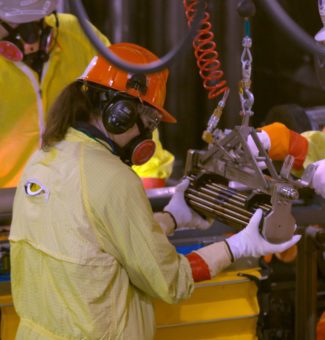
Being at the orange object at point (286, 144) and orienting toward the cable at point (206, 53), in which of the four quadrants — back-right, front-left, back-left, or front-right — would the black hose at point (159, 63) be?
front-left

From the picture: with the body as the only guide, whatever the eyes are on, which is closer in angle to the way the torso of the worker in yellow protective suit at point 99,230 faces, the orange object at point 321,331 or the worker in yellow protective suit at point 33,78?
the orange object

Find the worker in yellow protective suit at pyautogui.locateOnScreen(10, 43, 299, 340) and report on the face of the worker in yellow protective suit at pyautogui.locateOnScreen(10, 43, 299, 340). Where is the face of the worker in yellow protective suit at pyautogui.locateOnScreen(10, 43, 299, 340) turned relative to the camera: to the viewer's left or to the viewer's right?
to the viewer's right

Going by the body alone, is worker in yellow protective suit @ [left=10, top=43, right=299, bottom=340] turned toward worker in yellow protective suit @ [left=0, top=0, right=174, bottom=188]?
no

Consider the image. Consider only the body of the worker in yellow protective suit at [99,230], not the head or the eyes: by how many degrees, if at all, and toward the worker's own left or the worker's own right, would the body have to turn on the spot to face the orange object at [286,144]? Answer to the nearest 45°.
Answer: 0° — they already face it

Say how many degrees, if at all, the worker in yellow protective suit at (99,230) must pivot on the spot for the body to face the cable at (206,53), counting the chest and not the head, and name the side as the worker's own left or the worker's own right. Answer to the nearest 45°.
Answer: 0° — they already face it

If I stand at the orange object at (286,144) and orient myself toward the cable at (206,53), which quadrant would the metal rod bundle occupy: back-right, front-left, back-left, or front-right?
front-left

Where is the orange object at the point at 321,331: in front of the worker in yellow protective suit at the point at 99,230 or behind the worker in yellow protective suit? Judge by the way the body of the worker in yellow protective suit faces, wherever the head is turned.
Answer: in front

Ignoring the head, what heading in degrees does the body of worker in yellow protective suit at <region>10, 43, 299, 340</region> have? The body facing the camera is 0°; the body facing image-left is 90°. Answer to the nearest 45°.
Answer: approximately 225°
